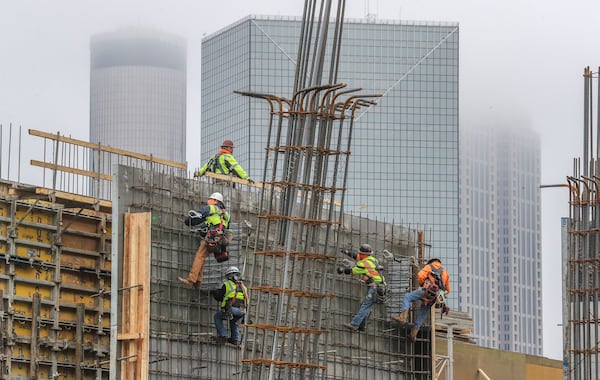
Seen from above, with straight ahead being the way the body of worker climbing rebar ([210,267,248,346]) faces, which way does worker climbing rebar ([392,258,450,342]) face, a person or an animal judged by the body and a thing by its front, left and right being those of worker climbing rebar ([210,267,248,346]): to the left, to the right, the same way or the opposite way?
the same way

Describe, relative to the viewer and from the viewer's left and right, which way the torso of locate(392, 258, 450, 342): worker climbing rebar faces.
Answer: facing away from the viewer and to the left of the viewer

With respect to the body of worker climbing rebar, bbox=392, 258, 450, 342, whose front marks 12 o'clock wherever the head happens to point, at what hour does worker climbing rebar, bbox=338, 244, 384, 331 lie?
worker climbing rebar, bbox=338, 244, 384, 331 is roughly at 10 o'clock from worker climbing rebar, bbox=392, 258, 450, 342.

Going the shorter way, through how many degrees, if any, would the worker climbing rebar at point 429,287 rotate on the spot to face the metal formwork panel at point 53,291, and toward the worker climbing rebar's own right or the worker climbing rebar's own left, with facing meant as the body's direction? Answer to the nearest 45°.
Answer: approximately 90° to the worker climbing rebar's own left

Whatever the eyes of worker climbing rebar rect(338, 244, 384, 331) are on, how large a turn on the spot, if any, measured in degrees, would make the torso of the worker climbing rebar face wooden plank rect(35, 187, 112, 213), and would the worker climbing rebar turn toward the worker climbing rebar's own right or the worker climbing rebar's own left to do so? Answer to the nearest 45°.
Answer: approximately 45° to the worker climbing rebar's own left

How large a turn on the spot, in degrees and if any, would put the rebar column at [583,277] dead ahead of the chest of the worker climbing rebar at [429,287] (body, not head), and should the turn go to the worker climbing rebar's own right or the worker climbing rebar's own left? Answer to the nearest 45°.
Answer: approximately 90° to the worker climbing rebar's own right

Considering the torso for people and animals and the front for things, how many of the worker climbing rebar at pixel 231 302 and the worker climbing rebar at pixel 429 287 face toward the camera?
0

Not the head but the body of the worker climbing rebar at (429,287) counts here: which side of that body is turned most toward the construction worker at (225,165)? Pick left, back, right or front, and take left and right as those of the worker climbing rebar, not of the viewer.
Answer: left

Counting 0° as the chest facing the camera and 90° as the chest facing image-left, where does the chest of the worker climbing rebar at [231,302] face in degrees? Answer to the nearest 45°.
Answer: approximately 135°

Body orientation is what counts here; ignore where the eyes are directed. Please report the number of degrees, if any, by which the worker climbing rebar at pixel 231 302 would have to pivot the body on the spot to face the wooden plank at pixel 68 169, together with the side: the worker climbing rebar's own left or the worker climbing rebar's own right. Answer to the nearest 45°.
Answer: approximately 45° to the worker climbing rebar's own left

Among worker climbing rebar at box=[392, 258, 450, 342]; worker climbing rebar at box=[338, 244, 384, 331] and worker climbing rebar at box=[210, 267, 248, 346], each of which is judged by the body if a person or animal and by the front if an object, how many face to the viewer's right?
0
